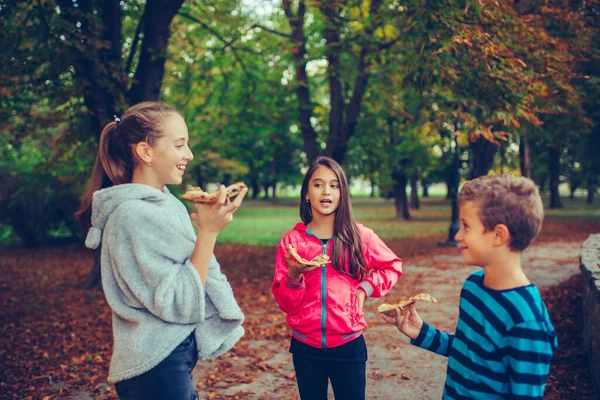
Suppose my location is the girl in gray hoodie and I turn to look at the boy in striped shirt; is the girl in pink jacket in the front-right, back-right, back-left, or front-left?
front-left

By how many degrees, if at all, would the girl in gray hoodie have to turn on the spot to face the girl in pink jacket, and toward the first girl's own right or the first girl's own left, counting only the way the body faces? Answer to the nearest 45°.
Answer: approximately 45° to the first girl's own left

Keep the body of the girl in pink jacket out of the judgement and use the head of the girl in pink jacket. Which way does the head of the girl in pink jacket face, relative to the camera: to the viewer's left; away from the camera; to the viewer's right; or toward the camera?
toward the camera

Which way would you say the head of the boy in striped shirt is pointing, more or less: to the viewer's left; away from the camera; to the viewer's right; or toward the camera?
to the viewer's left

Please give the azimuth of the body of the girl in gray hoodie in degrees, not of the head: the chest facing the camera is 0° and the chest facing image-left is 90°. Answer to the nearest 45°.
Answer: approximately 270°

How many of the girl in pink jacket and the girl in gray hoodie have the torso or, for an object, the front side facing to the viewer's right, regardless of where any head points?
1

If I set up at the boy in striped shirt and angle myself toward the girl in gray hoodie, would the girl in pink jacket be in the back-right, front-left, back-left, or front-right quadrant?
front-right

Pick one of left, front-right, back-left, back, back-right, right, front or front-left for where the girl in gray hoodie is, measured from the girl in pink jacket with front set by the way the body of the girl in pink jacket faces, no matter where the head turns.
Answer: front-right

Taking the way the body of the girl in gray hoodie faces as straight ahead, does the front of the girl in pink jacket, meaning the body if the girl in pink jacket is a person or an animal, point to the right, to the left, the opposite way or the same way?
to the right

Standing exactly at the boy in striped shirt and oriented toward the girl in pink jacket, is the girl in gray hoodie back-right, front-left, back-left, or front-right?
front-left

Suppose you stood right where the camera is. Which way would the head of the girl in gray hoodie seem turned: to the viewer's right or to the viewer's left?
to the viewer's right

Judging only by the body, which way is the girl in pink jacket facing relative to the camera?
toward the camera

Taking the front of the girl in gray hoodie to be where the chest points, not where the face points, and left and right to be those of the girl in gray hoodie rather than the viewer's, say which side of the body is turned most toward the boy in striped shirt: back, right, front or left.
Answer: front

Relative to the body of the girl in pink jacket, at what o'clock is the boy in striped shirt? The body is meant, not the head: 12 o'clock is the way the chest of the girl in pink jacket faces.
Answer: The boy in striped shirt is roughly at 11 o'clock from the girl in pink jacket.
